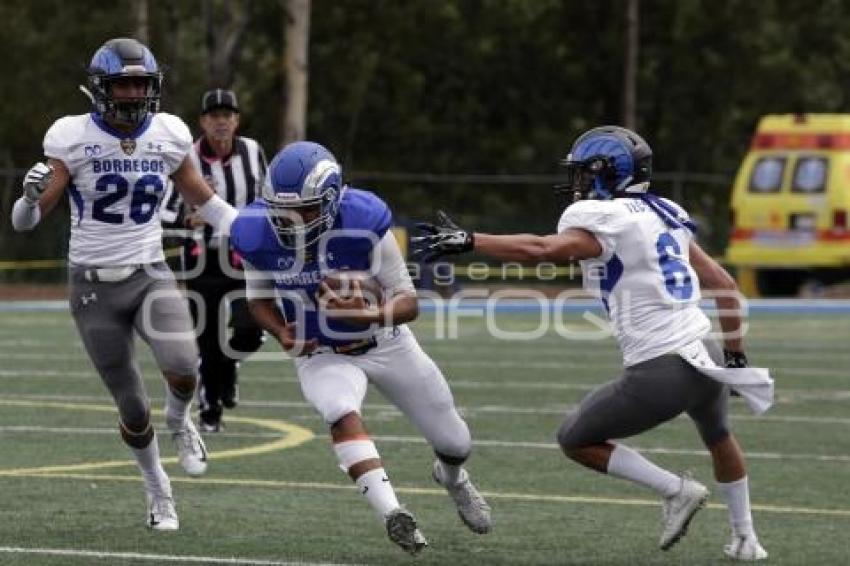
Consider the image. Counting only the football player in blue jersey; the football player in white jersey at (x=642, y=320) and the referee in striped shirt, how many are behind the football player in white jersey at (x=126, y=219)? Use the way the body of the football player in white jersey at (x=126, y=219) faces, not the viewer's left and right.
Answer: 1

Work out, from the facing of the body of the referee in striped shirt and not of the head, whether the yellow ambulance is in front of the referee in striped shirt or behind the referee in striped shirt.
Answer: behind

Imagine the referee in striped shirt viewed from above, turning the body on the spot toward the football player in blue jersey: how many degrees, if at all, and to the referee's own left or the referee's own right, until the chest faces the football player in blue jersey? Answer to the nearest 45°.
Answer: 0° — they already face them

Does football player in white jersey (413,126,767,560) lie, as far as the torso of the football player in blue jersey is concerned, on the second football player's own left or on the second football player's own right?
on the second football player's own left

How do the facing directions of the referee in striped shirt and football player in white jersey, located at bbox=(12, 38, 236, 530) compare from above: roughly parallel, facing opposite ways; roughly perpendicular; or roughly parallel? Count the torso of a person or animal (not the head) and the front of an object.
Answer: roughly parallel

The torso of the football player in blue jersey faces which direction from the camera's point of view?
toward the camera

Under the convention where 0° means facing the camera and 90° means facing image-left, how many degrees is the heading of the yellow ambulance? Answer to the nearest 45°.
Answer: approximately 180°

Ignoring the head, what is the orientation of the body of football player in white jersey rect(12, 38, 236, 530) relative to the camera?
toward the camera

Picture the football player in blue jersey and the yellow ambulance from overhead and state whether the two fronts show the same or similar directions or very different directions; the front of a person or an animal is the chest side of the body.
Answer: very different directions

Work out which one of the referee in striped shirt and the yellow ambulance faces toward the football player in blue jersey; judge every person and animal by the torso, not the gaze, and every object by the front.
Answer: the referee in striped shirt

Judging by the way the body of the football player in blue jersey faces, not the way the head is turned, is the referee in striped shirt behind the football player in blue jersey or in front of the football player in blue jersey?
behind

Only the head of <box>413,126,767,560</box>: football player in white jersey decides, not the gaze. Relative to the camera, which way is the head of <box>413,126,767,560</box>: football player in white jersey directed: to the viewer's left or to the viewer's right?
to the viewer's left
